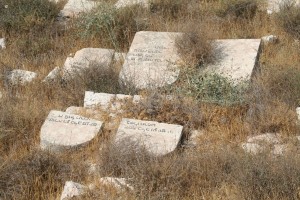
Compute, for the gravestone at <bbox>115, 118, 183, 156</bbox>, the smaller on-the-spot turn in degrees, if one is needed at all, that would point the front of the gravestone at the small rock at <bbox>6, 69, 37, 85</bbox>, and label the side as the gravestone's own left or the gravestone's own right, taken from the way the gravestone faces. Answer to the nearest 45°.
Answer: approximately 135° to the gravestone's own right

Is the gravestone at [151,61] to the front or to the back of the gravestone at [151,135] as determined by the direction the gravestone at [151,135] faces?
to the back

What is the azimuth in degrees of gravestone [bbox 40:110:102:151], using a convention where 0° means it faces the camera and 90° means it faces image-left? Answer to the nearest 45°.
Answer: approximately 0°

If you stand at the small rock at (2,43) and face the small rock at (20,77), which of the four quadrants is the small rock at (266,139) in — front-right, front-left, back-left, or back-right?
front-left

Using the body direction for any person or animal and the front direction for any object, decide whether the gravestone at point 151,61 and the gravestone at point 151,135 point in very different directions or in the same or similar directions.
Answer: same or similar directions

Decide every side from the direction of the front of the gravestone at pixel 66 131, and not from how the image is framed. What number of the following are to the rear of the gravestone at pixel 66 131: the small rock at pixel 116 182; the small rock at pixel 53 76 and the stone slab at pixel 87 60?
2

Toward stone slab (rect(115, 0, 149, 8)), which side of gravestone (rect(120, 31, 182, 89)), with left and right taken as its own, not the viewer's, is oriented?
back

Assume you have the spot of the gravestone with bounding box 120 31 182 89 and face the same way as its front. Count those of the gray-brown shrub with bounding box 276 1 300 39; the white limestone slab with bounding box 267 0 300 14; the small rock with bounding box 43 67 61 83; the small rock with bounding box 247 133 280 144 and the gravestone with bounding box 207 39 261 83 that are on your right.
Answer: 1

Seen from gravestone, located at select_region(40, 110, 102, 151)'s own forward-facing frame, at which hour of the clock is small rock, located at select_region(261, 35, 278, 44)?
The small rock is roughly at 8 o'clock from the gravestone.

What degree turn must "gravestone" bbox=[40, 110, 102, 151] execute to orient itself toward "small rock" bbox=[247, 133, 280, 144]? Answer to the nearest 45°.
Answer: approximately 90° to its left

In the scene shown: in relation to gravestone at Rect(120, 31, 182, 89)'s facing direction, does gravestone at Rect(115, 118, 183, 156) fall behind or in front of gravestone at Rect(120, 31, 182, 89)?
in front

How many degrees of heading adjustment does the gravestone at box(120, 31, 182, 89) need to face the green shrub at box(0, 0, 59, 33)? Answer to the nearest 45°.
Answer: approximately 135° to its right

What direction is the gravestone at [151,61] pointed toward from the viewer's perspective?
toward the camera

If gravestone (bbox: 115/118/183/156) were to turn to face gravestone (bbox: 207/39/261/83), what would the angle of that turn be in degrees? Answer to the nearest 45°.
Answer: approximately 135° to its left

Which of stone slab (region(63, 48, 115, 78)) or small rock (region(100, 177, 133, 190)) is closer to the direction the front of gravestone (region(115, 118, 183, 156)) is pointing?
the small rock

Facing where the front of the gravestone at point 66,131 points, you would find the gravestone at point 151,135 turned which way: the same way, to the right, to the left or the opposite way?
the same way

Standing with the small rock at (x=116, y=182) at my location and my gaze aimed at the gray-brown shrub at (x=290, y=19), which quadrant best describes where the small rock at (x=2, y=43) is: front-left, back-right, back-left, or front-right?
front-left

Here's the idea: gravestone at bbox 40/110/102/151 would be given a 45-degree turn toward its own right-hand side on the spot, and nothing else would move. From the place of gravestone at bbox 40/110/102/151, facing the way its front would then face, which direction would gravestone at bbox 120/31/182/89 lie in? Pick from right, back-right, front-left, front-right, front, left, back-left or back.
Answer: back
